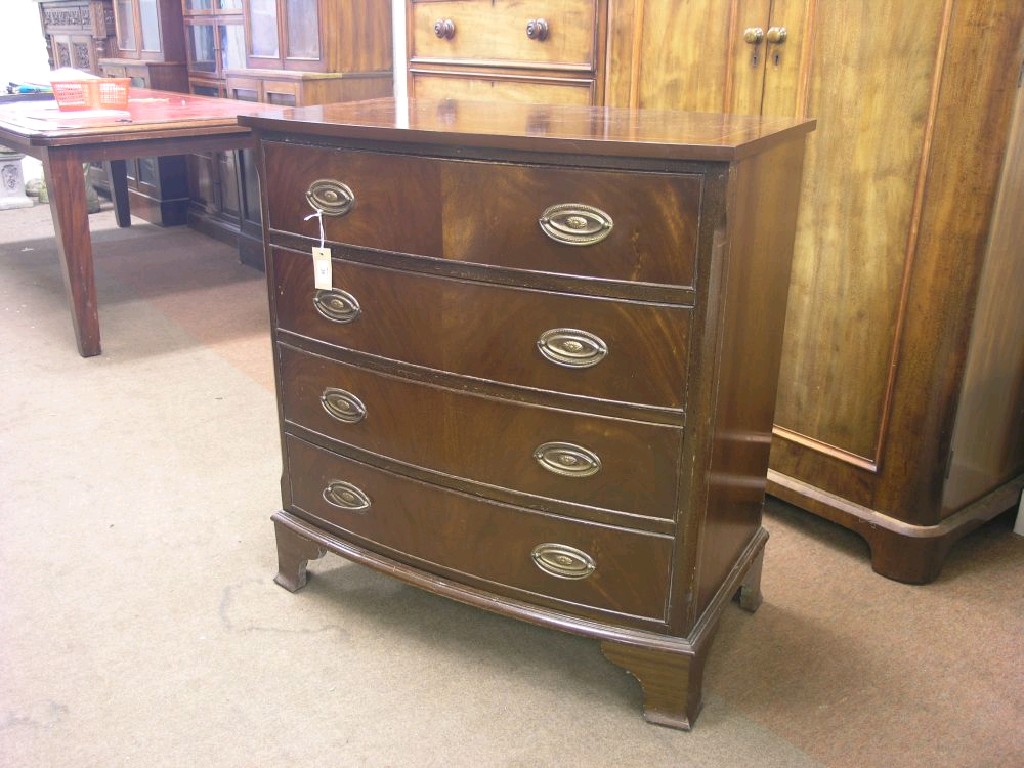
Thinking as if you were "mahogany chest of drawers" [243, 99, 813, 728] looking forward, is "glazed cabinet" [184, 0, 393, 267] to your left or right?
on your right

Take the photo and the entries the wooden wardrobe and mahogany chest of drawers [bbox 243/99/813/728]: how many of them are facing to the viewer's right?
0

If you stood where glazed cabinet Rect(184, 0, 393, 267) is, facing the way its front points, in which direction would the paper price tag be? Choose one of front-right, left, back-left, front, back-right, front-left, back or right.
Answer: front-left

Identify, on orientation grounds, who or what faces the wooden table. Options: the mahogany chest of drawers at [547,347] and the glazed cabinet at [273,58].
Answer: the glazed cabinet

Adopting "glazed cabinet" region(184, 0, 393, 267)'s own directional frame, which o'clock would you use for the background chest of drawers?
The background chest of drawers is roughly at 10 o'clock from the glazed cabinet.

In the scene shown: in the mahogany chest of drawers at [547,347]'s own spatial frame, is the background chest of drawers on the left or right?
on its right

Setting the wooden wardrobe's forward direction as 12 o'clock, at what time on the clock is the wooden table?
The wooden table is roughly at 2 o'clock from the wooden wardrobe.

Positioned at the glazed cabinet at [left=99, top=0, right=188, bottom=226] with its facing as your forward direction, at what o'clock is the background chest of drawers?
The background chest of drawers is roughly at 10 o'clock from the glazed cabinet.

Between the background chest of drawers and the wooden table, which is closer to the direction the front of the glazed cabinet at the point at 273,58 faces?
the wooden table

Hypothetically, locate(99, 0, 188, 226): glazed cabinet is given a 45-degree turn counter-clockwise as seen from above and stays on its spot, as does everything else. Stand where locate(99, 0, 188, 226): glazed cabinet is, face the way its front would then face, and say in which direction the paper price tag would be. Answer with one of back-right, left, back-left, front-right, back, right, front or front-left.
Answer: front
